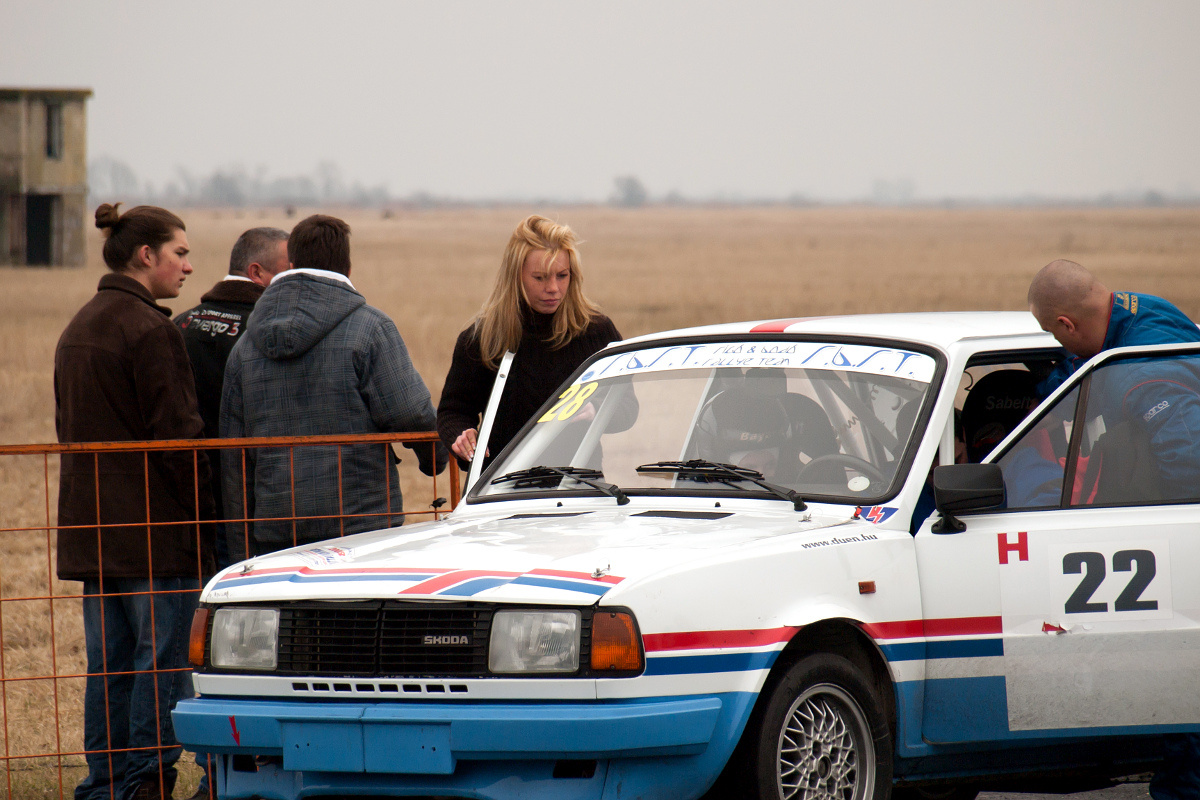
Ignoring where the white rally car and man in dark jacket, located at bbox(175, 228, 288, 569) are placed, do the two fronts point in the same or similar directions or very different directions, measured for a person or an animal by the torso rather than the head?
very different directions

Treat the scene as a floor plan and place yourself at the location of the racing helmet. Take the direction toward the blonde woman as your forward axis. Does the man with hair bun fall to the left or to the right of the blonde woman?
left

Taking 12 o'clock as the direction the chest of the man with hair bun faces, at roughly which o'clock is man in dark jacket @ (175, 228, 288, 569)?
The man in dark jacket is roughly at 11 o'clock from the man with hair bun.

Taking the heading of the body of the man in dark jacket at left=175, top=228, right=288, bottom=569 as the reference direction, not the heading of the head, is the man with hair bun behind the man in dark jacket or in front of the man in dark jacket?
behind

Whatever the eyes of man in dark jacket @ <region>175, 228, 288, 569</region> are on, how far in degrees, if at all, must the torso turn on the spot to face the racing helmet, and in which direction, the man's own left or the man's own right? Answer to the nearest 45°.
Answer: approximately 90° to the man's own right

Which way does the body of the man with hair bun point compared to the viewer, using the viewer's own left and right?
facing away from the viewer and to the right of the viewer

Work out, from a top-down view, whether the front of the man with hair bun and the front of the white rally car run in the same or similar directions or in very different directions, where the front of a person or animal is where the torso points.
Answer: very different directions

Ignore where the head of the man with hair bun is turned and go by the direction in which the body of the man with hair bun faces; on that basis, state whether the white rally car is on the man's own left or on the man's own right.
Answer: on the man's own right

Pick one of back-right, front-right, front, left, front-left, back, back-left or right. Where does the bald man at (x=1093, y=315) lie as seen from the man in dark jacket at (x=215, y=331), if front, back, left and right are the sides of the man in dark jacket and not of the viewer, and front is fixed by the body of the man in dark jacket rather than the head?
right

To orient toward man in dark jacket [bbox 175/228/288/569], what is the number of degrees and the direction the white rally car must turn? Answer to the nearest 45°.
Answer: approximately 90° to its right

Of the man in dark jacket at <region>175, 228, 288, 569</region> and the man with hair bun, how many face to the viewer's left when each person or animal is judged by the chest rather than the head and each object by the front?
0

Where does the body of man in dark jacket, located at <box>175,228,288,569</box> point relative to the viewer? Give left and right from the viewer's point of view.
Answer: facing away from the viewer and to the right of the viewer

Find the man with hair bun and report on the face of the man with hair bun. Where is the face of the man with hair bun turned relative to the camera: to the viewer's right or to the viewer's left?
to the viewer's right
